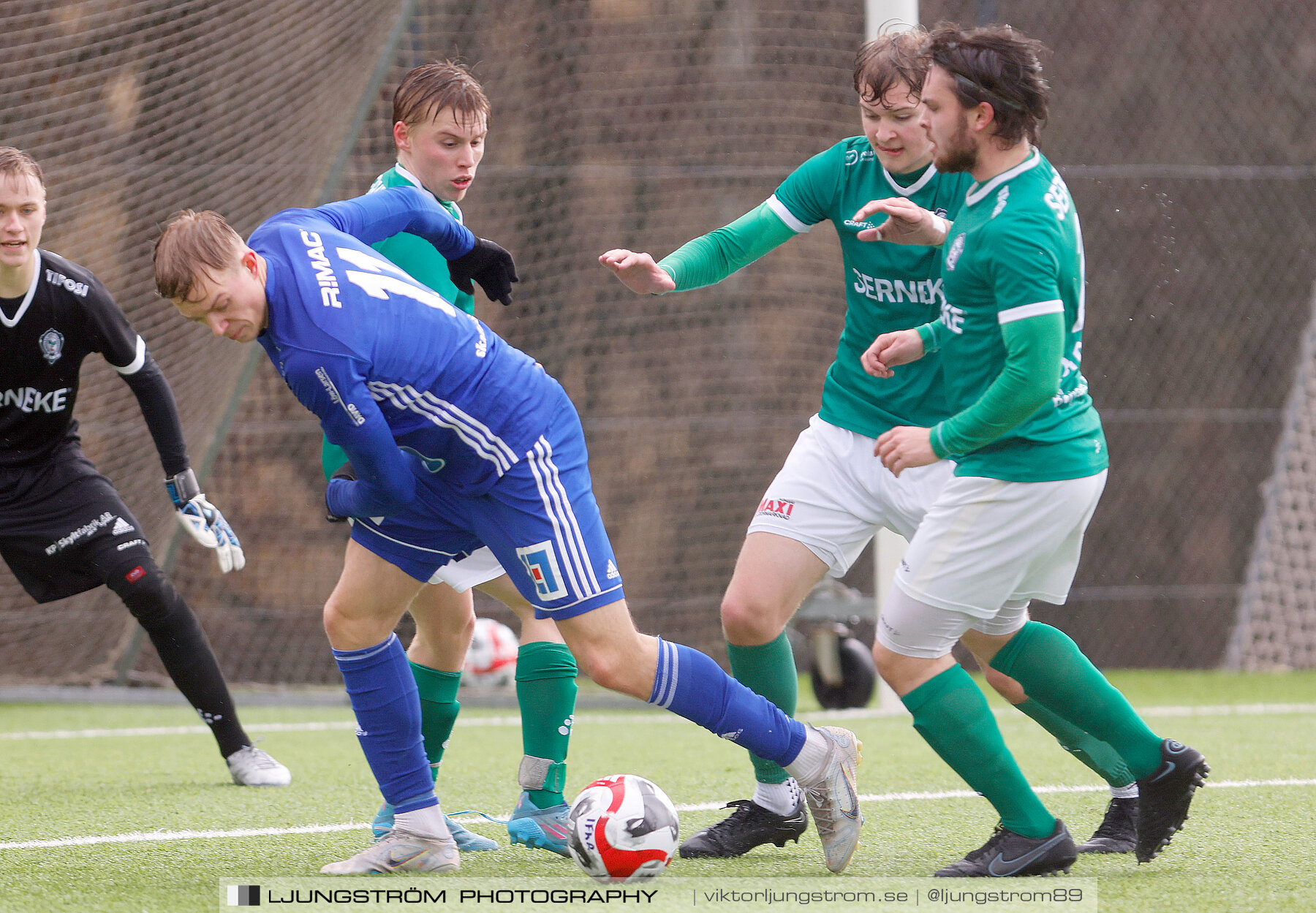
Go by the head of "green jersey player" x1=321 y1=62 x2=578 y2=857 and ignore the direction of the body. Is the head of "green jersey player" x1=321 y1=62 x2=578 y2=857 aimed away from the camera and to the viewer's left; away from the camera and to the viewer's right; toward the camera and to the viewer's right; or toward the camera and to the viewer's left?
toward the camera and to the viewer's right

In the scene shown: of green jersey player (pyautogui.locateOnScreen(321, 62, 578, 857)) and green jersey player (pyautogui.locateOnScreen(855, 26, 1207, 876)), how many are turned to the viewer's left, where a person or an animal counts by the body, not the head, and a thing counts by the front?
1

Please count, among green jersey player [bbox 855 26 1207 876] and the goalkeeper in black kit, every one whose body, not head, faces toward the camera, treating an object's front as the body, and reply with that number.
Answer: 1

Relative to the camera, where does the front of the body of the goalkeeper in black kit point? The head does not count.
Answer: toward the camera

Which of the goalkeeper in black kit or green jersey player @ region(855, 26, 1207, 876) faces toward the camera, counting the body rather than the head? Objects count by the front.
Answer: the goalkeeper in black kit

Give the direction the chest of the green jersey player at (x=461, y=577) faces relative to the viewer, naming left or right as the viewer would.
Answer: facing the viewer and to the right of the viewer

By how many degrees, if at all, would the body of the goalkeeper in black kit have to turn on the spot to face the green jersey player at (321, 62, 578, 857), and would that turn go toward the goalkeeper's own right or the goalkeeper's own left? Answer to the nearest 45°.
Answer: approximately 45° to the goalkeeper's own left

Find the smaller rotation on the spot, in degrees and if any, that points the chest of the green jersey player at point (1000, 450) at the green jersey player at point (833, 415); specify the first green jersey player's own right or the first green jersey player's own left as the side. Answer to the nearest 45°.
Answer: approximately 45° to the first green jersey player's own right

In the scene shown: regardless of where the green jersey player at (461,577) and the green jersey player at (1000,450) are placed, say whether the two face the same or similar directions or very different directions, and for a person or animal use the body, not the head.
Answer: very different directions

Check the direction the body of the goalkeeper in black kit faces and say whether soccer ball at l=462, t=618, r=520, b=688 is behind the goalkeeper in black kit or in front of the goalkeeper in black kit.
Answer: behind

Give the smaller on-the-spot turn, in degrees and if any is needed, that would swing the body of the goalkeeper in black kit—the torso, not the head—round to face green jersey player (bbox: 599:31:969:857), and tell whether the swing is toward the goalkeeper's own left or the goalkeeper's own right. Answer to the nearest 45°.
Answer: approximately 45° to the goalkeeper's own left

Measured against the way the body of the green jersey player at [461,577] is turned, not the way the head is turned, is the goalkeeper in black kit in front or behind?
behind

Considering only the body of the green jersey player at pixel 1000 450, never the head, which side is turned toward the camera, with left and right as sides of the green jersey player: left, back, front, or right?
left

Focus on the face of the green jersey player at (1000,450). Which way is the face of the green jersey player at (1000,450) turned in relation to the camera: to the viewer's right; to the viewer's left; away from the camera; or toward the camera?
to the viewer's left
